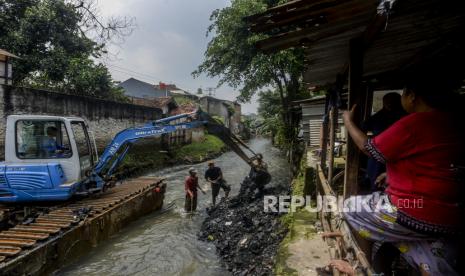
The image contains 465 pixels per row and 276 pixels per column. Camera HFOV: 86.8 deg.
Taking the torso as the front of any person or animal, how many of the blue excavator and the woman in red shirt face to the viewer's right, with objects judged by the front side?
1

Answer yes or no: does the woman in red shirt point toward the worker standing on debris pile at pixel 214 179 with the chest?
yes

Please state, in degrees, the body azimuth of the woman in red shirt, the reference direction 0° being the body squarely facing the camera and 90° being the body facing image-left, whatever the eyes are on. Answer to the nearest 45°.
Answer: approximately 135°

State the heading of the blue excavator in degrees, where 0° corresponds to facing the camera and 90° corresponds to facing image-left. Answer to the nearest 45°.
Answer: approximately 270°

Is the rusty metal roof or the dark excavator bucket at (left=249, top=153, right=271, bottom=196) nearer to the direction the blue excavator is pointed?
the dark excavator bucket

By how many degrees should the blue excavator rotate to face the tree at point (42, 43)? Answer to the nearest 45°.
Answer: approximately 90° to its left

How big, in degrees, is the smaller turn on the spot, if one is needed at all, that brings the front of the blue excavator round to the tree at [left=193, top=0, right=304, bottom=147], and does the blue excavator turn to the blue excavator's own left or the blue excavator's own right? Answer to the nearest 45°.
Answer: approximately 45° to the blue excavator's own left
